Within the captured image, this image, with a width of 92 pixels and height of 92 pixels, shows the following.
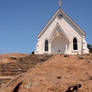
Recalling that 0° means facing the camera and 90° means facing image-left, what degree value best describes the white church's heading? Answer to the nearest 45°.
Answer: approximately 0°
